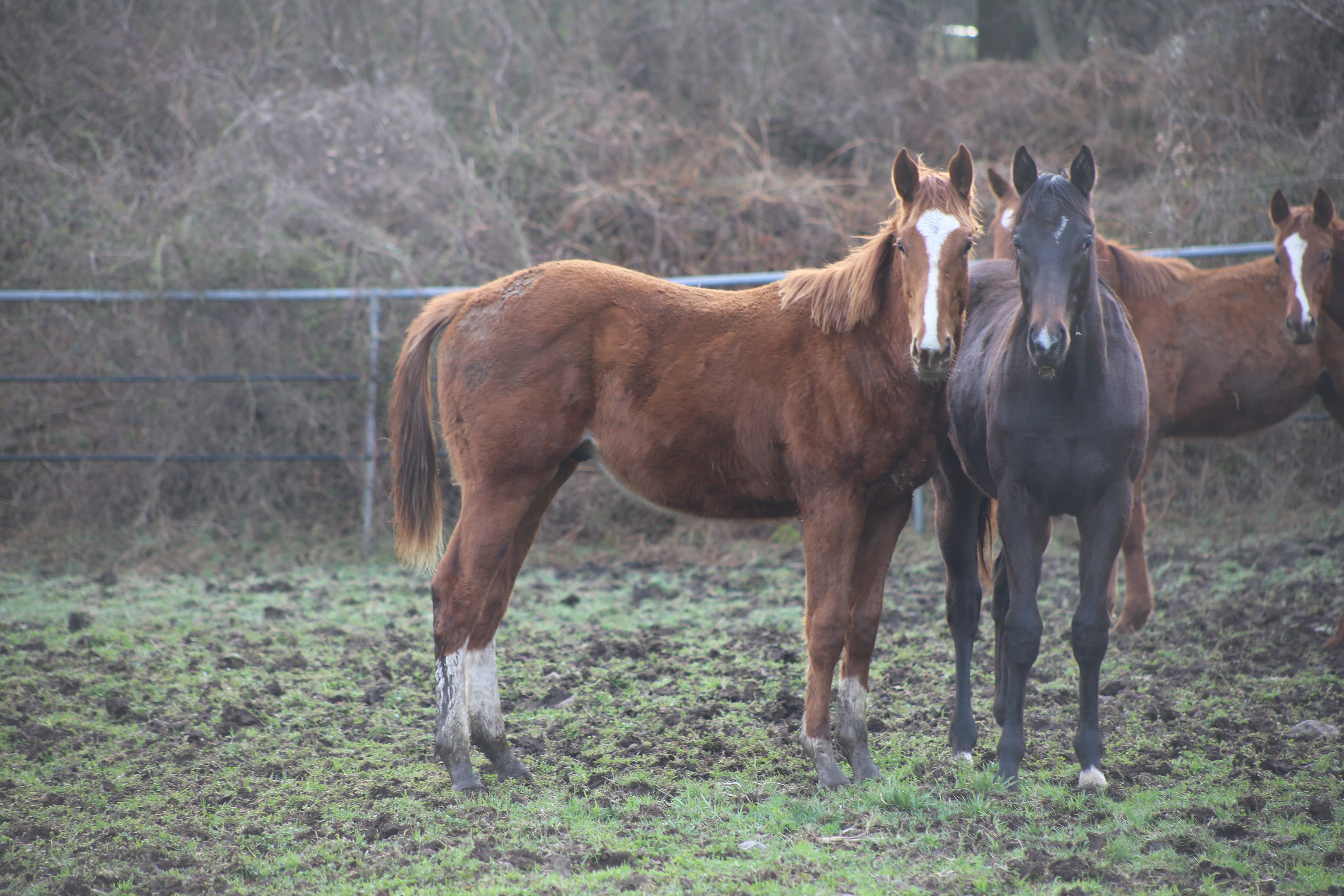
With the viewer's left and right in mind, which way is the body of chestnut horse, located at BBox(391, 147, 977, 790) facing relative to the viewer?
facing to the right of the viewer

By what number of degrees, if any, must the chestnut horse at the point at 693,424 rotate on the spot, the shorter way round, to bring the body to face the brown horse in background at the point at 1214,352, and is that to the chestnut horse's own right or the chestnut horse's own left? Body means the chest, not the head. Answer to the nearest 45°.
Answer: approximately 45° to the chestnut horse's own left
